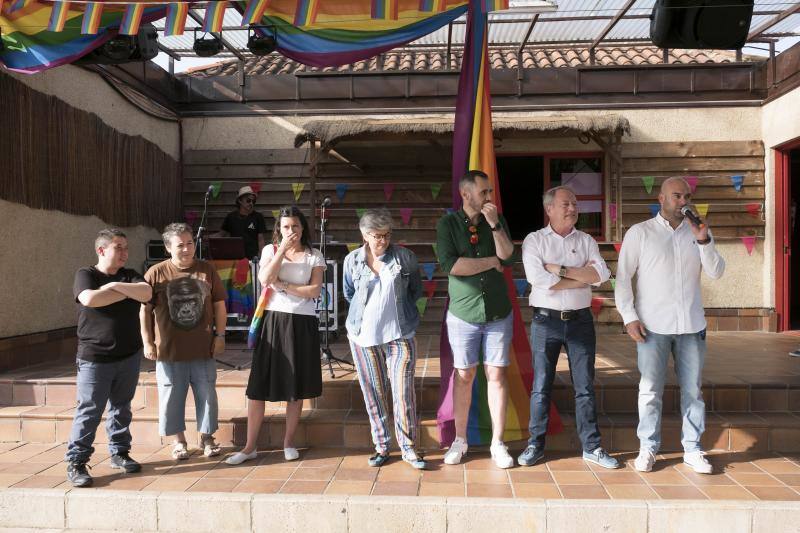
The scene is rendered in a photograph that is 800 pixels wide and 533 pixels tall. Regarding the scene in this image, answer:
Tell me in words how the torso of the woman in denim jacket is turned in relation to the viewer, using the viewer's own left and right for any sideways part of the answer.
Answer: facing the viewer

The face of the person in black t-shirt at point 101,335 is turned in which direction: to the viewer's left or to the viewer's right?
to the viewer's right

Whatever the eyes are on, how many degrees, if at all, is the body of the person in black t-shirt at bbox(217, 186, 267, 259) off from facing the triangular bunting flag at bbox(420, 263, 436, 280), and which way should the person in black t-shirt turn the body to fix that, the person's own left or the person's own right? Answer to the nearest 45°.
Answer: approximately 90° to the person's own left

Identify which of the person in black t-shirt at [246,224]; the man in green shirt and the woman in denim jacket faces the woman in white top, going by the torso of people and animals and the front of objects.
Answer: the person in black t-shirt

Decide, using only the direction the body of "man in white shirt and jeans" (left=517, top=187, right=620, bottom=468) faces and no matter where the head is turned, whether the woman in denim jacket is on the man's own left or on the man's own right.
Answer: on the man's own right

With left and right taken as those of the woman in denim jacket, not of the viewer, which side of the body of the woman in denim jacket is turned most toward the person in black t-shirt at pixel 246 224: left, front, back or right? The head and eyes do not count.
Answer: back

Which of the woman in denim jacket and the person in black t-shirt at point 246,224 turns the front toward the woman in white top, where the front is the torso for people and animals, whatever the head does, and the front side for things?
the person in black t-shirt

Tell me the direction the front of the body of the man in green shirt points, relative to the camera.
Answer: toward the camera

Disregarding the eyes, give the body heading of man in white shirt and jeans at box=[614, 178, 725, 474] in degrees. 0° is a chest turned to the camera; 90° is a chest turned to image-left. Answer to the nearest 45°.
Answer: approximately 0°

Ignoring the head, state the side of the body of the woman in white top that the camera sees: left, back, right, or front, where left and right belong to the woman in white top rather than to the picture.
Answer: front

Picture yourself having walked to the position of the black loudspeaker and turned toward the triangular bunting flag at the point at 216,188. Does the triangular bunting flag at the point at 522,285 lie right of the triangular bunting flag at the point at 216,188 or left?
right

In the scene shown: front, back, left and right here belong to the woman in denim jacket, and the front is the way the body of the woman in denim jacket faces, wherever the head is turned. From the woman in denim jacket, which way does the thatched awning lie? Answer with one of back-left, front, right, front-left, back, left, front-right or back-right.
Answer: back

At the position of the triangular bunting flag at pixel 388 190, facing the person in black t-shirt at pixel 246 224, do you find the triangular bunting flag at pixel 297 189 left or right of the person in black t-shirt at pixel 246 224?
right

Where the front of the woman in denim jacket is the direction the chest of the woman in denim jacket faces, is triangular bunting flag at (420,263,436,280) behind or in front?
behind

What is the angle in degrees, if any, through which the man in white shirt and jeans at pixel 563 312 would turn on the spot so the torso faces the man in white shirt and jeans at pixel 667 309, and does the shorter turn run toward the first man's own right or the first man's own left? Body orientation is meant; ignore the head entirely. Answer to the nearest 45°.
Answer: approximately 90° to the first man's own left
